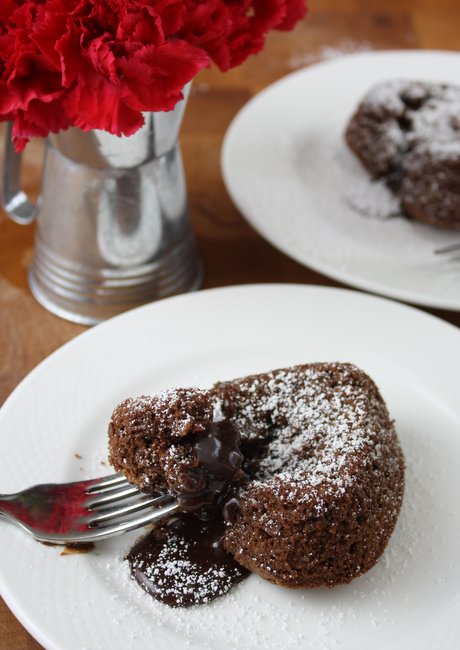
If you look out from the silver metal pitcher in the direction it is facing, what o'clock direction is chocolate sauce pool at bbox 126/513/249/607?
The chocolate sauce pool is roughly at 3 o'clock from the silver metal pitcher.

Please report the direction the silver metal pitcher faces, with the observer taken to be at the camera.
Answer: facing to the right of the viewer

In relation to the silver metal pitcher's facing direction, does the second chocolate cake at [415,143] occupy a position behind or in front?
in front

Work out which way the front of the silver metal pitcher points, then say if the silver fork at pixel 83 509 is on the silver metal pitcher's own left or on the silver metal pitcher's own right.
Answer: on the silver metal pitcher's own right

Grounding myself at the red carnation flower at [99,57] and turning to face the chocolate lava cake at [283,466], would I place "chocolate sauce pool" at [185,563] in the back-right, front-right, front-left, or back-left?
front-right

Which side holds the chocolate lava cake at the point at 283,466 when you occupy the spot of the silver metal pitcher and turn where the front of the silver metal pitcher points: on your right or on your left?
on your right

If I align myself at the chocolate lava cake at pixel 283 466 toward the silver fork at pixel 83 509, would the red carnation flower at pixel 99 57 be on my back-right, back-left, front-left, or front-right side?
front-right
